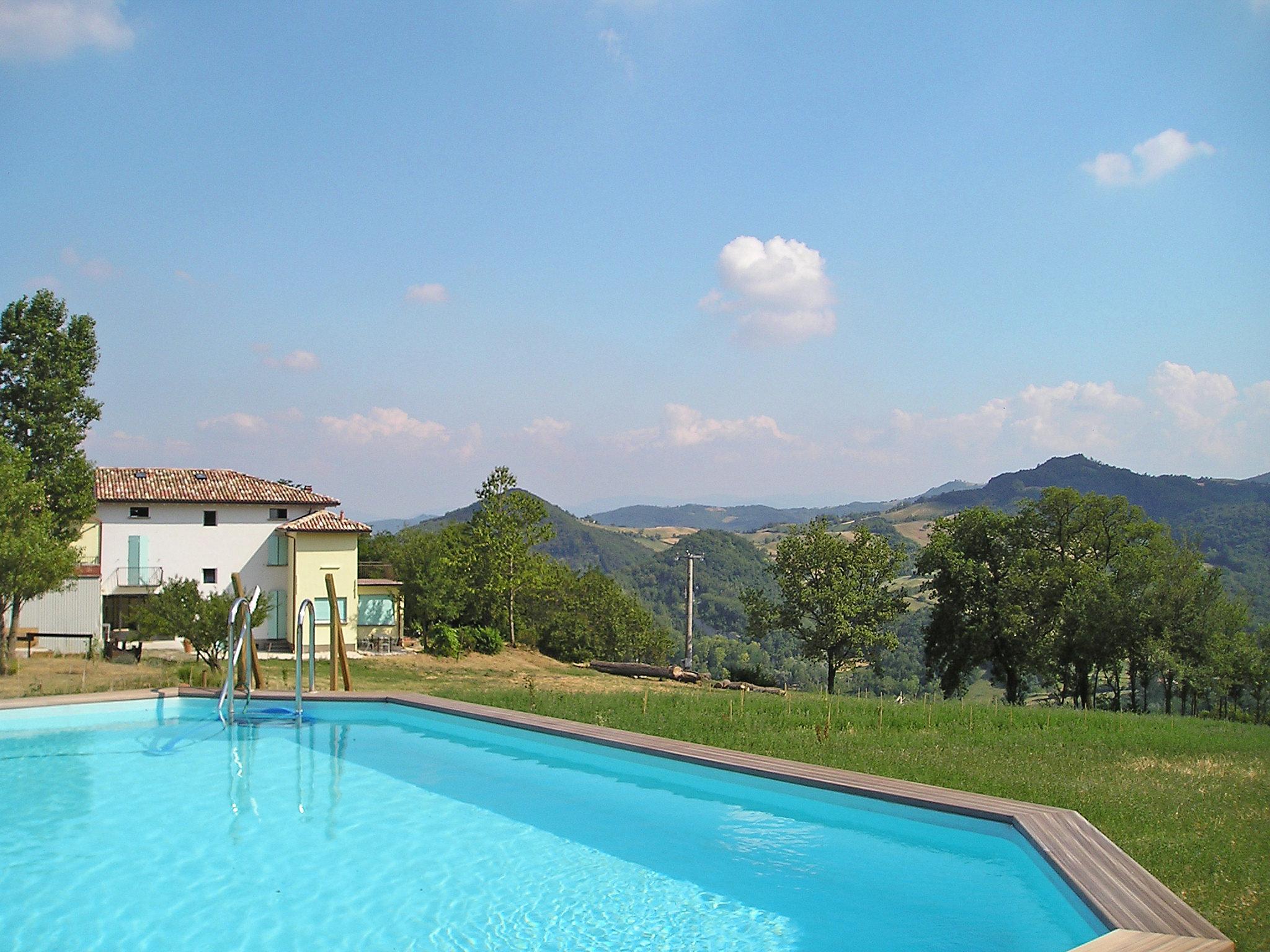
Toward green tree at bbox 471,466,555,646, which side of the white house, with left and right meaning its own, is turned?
left

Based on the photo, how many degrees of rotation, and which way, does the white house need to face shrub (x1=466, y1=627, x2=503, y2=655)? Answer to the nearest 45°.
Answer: approximately 90° to its left

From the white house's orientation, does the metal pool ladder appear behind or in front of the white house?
in front

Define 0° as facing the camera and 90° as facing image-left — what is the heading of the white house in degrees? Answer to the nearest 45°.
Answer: approximately 0°

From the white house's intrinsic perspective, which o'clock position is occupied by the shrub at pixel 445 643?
The shrub is roughly at 10 o'clock from the white house.

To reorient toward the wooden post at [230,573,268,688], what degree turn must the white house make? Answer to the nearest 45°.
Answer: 0° — it already faces it

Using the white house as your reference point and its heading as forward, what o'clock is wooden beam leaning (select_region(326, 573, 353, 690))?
The wooden beam leaning is roughly at 12 o'clock from the white house.
